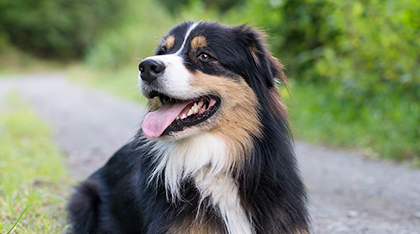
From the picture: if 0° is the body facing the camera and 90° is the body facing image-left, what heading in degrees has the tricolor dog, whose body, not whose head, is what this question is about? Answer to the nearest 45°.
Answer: approximately 315°
